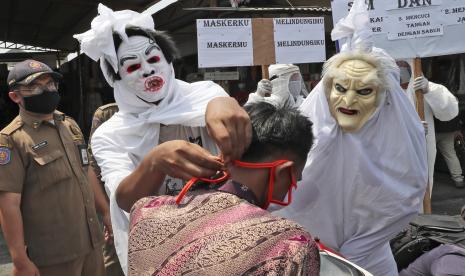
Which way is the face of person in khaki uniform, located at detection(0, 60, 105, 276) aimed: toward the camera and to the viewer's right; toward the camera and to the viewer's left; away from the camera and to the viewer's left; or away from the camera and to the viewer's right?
toward the camera and to the viewer's right

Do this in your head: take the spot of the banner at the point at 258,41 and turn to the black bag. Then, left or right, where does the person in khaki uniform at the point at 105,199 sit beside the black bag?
right

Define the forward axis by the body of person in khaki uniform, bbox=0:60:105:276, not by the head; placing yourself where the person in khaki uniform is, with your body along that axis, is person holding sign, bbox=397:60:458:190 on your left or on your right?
on your left

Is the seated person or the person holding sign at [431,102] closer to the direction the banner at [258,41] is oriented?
the seated person

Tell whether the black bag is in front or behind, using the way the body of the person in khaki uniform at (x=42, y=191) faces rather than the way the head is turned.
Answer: in front

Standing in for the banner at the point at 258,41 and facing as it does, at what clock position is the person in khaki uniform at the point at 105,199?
The person in khaki uniform is roughly at 1 o'clock from the banner.

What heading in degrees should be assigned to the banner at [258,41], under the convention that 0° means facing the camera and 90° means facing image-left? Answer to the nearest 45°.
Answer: approximately 0°

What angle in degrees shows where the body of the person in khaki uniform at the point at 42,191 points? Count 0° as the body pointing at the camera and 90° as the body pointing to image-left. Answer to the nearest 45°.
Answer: approximately 315°

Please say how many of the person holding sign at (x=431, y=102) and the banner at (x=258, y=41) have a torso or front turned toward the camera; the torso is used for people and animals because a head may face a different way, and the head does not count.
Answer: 2

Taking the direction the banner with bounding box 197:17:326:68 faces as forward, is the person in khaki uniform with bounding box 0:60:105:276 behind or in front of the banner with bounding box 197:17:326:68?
in front

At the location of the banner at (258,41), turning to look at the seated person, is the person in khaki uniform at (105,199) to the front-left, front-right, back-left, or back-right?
front-right

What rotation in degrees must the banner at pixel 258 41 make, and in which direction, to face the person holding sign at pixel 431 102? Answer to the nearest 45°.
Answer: approximately 90° to its left

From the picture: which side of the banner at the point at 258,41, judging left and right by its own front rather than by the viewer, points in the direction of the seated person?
front

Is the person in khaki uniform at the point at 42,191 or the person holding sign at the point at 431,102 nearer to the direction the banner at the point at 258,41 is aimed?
the person in khaki uniform

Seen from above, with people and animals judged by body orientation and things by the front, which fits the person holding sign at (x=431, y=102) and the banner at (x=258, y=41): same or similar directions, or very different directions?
same or similar directions

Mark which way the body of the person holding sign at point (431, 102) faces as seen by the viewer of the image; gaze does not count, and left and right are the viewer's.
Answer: facing the viewer
